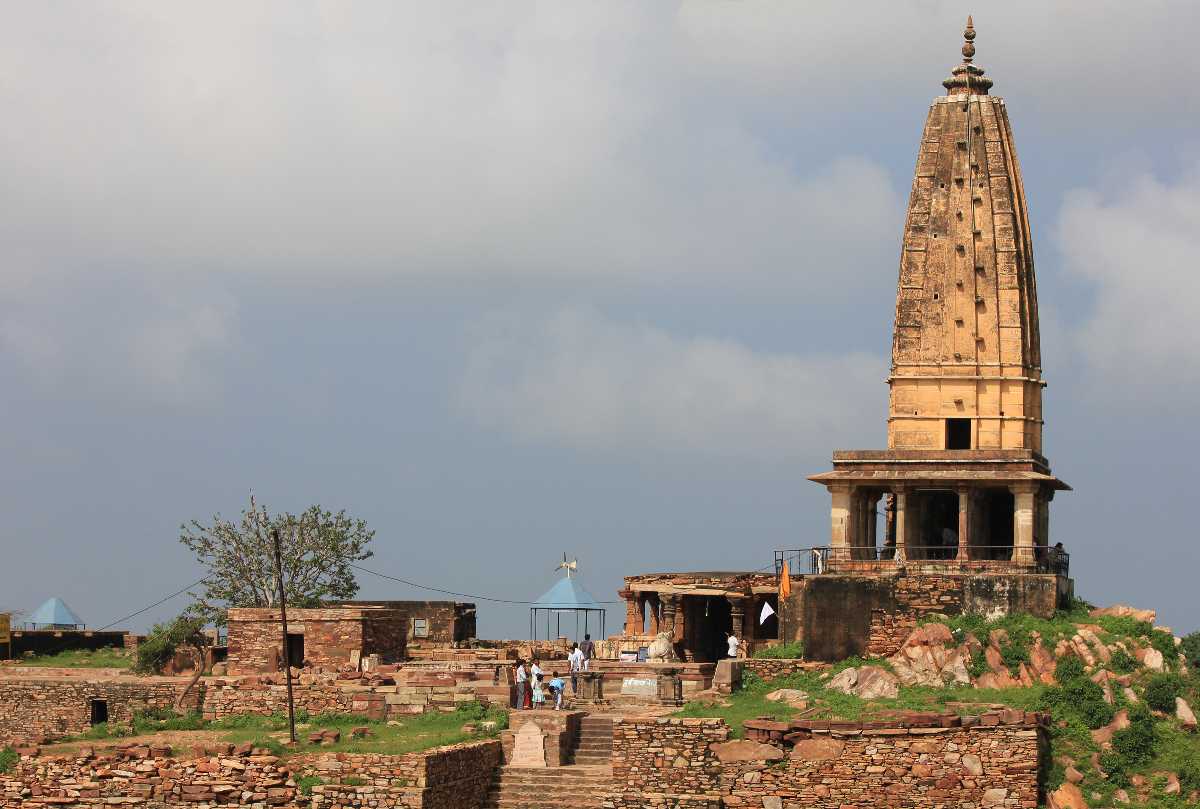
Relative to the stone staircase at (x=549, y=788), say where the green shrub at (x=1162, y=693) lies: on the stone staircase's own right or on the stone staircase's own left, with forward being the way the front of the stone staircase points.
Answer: on the stone staircase's own left

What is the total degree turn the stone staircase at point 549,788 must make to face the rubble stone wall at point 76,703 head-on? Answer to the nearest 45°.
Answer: approximately 135° to its right

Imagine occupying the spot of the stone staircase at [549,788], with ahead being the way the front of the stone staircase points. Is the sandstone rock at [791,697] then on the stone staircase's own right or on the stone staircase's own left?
on the stone staircase's own left

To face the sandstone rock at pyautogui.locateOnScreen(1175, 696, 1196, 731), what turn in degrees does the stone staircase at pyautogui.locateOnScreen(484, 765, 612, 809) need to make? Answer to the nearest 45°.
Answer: approximately 90° to its left

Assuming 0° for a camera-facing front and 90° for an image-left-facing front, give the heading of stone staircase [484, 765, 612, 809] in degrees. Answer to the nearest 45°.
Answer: approximately 0°

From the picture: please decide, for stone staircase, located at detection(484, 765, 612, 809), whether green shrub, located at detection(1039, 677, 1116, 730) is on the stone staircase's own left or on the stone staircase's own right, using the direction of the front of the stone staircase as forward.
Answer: on the stone staircase's own left

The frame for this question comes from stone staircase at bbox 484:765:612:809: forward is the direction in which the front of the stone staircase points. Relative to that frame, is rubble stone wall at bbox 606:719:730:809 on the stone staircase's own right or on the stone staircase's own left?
on the stone staircase's own left

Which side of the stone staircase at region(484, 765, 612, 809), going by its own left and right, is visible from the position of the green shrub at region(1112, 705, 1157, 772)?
left

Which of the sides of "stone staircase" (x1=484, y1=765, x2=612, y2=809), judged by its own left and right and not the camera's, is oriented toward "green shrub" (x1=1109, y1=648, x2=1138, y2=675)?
left

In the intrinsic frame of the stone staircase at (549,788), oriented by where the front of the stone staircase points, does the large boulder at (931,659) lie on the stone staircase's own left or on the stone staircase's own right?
on the stone staircase's own left

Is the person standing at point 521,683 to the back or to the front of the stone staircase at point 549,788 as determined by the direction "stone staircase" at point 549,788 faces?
to the back
